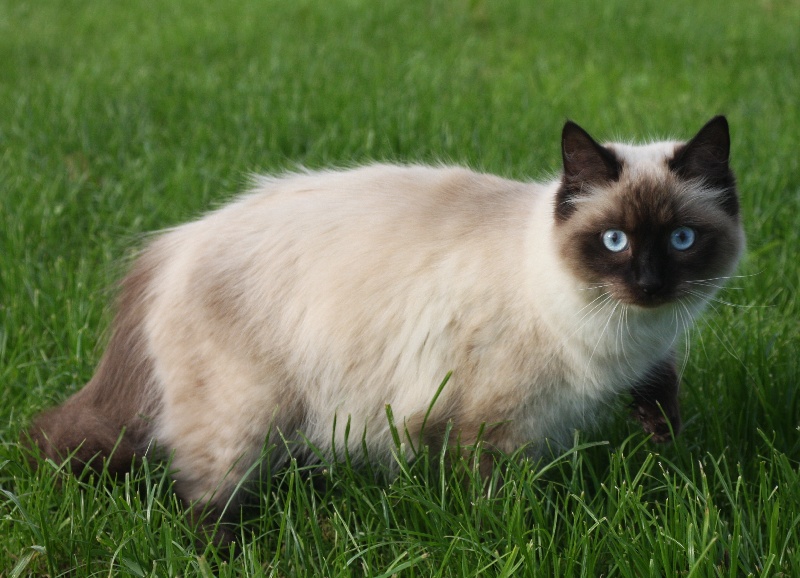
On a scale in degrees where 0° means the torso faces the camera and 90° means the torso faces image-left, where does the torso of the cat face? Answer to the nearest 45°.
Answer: approximately 270°
